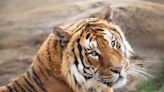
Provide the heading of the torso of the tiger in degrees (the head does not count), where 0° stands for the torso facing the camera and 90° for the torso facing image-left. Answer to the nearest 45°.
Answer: approximately 315°
